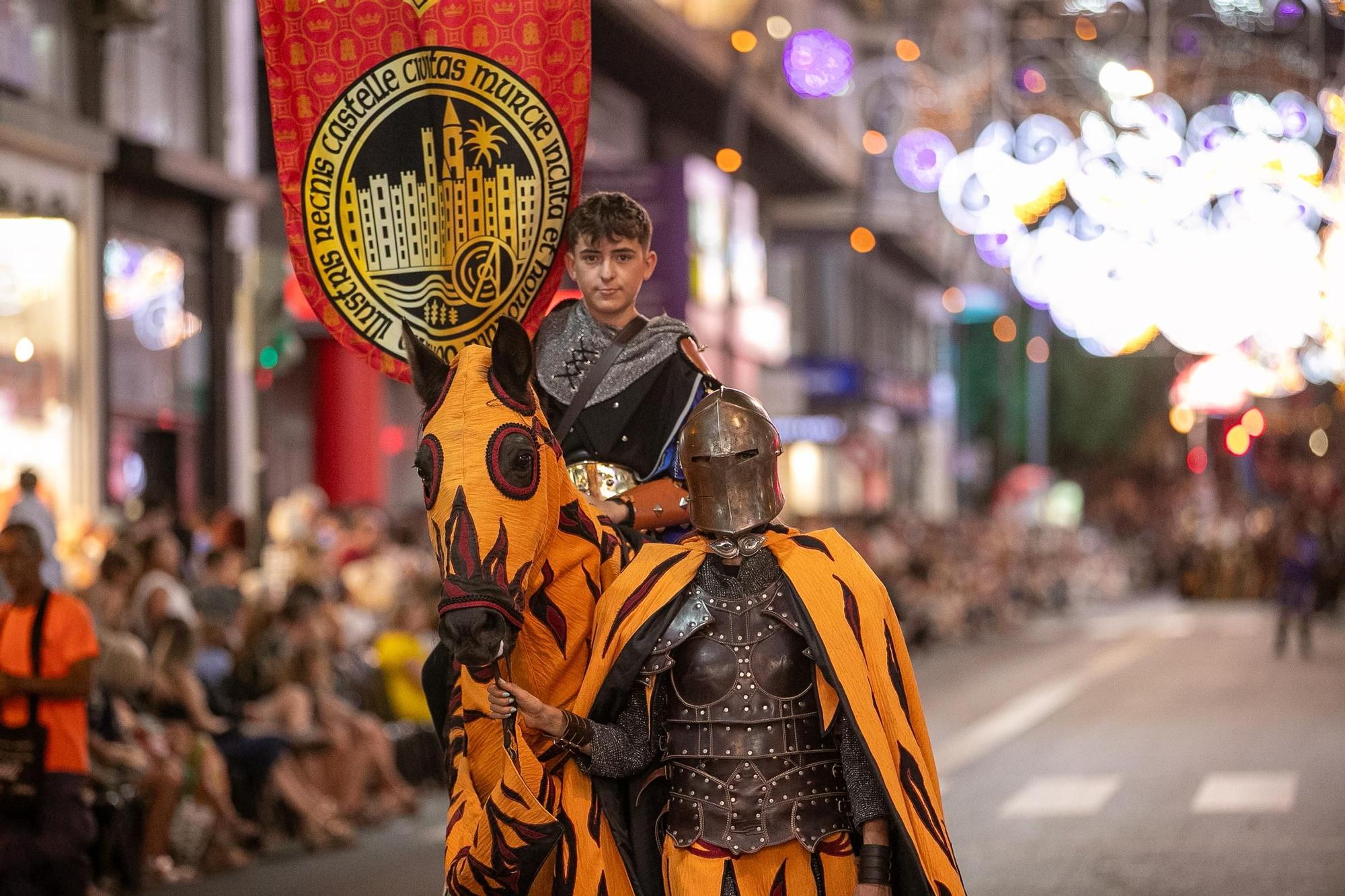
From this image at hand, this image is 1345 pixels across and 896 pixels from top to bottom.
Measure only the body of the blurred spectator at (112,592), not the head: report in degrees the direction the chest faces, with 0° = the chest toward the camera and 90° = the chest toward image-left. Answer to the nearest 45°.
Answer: approximately 315°

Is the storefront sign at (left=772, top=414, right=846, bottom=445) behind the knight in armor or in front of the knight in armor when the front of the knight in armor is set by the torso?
behind

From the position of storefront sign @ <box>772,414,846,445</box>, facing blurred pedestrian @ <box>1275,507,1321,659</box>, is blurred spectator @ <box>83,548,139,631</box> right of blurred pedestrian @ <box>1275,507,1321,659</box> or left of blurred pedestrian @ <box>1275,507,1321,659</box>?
right

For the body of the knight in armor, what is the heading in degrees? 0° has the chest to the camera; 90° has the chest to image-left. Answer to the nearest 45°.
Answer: approximately 0°

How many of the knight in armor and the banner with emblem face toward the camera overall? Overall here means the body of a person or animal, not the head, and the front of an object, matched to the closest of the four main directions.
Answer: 2

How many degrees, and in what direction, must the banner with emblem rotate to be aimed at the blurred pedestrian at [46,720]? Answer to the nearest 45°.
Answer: approximately 135° to its right

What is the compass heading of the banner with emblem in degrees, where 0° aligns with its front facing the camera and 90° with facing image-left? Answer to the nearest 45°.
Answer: approximately 0°
